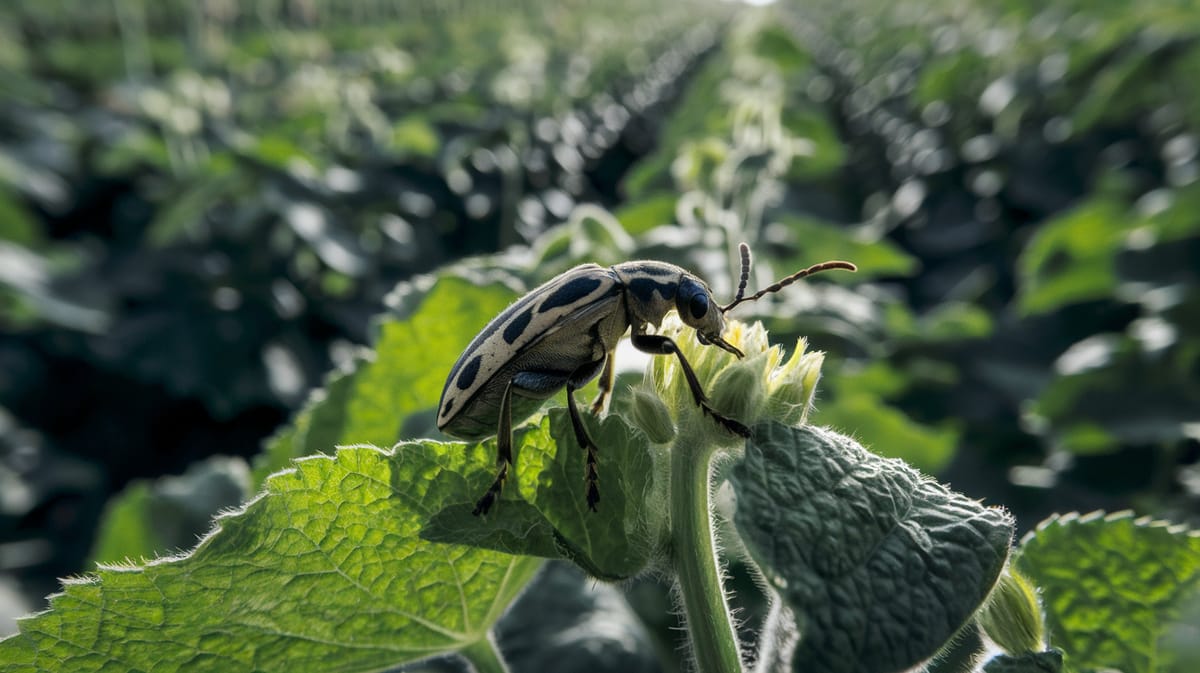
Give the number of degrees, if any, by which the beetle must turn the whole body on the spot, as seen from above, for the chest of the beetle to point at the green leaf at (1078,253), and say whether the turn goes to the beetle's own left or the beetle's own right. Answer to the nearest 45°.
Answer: approximately 45° to the beetle's own left

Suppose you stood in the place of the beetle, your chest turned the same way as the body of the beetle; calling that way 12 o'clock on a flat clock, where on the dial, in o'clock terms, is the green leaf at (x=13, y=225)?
The green leaf is roughly at 7 o'clock from the beetle.

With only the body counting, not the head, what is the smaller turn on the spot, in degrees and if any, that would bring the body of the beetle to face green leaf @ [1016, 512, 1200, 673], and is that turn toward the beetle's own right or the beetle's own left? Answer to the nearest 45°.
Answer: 0° — it already faces it

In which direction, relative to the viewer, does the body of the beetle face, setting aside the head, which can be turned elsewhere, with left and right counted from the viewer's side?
facing to the right of the viewer
